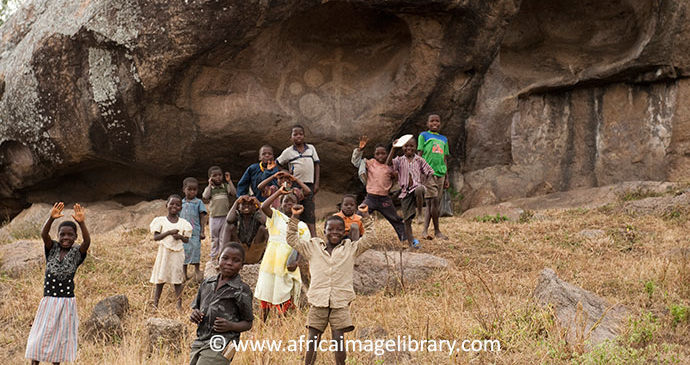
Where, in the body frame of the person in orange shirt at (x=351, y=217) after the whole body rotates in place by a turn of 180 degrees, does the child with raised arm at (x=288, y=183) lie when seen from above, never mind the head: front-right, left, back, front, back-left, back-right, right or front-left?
front-left

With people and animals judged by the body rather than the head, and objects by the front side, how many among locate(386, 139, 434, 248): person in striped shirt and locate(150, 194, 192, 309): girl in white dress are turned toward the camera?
2

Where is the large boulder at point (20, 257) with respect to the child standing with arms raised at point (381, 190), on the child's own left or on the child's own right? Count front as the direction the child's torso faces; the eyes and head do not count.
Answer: on the child's own right

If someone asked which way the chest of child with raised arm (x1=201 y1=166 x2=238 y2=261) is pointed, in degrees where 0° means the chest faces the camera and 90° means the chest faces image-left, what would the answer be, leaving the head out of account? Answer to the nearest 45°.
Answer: approximately 0°

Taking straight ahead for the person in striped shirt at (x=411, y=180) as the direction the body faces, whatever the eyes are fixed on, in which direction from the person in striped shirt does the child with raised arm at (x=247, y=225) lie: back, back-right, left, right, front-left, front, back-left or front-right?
front-right

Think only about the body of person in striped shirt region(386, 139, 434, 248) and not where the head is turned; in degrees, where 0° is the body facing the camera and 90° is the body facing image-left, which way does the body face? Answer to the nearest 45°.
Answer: approximately 0°

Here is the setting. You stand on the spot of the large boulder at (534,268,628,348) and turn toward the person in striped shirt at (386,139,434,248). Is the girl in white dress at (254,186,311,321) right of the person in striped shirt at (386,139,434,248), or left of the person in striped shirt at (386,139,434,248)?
left

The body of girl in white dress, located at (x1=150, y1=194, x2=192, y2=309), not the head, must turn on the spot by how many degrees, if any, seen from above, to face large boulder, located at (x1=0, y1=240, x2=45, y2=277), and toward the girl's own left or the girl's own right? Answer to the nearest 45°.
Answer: approximately 135° to the girl's own right

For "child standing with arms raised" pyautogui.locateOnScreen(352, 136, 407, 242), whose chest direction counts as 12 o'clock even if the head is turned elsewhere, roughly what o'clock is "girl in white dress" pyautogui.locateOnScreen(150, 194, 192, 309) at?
The girl in white dress is roughly at 2 o'clock from the child standing with arms raised.
